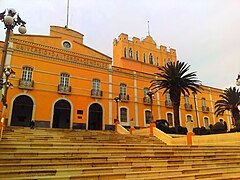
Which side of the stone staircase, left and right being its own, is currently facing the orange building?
back

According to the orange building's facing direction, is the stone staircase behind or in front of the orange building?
in front

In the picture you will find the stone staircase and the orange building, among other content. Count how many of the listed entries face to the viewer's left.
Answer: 0

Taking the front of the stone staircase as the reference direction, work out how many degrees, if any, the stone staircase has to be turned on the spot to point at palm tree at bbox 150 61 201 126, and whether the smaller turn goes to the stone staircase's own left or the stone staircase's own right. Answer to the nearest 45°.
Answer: approximately 135° to the stone staircase's own left

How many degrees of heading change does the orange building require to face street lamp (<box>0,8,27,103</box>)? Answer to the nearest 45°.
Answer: approximately 45° to its right

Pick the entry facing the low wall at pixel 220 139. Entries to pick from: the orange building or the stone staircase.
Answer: the orange building

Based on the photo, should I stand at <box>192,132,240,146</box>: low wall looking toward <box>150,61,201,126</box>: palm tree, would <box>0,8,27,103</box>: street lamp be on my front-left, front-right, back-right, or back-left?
back-left

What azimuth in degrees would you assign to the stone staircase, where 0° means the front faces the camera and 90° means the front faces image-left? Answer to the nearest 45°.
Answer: approximately 0°

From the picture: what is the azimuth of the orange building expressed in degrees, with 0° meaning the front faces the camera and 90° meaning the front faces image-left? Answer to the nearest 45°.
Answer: approximately 315°

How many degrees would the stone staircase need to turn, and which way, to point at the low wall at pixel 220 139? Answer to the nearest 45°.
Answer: approximately 135° to its left
